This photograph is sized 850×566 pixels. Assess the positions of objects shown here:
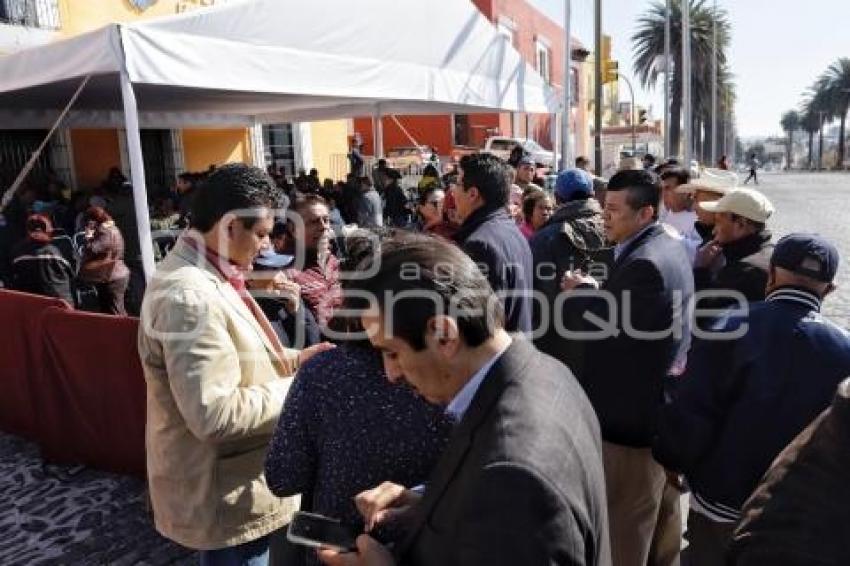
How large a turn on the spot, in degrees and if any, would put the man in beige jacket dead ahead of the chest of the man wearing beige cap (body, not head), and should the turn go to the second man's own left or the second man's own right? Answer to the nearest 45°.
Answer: approximately 45° to the second man's own left

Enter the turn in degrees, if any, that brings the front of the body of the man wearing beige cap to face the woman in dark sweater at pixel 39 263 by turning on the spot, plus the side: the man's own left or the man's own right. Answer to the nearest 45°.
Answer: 0° — they already face them

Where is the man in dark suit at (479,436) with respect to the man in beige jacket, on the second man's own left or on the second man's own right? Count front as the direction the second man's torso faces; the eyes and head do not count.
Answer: on the second man's own right

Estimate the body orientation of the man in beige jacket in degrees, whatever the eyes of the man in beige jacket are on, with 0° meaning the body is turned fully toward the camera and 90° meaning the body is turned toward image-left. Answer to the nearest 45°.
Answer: approximately 270°

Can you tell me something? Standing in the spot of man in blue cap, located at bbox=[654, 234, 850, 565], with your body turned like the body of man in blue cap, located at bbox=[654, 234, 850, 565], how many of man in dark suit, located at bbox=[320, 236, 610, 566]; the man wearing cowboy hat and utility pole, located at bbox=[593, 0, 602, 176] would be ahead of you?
2

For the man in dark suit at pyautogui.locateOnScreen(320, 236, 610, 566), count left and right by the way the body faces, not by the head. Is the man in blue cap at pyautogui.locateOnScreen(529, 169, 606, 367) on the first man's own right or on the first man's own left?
on the first man's own right

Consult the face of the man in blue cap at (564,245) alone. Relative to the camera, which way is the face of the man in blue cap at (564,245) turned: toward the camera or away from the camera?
away from the camera

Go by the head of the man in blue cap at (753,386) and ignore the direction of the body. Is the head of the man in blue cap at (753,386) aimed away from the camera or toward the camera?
away from the camera

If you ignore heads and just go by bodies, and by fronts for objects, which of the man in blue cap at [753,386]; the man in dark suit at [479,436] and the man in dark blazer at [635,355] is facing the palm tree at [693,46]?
the man in blue cap

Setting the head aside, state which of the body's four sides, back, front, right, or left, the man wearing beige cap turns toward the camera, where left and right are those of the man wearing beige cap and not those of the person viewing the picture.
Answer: left

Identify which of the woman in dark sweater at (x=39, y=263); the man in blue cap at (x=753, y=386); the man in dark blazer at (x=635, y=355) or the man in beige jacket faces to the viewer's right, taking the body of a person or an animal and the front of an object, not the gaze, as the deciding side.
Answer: the man in beige jacket

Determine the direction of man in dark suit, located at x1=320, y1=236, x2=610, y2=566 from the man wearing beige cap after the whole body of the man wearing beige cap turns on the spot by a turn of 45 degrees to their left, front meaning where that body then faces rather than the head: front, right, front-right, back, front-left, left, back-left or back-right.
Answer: front-left
